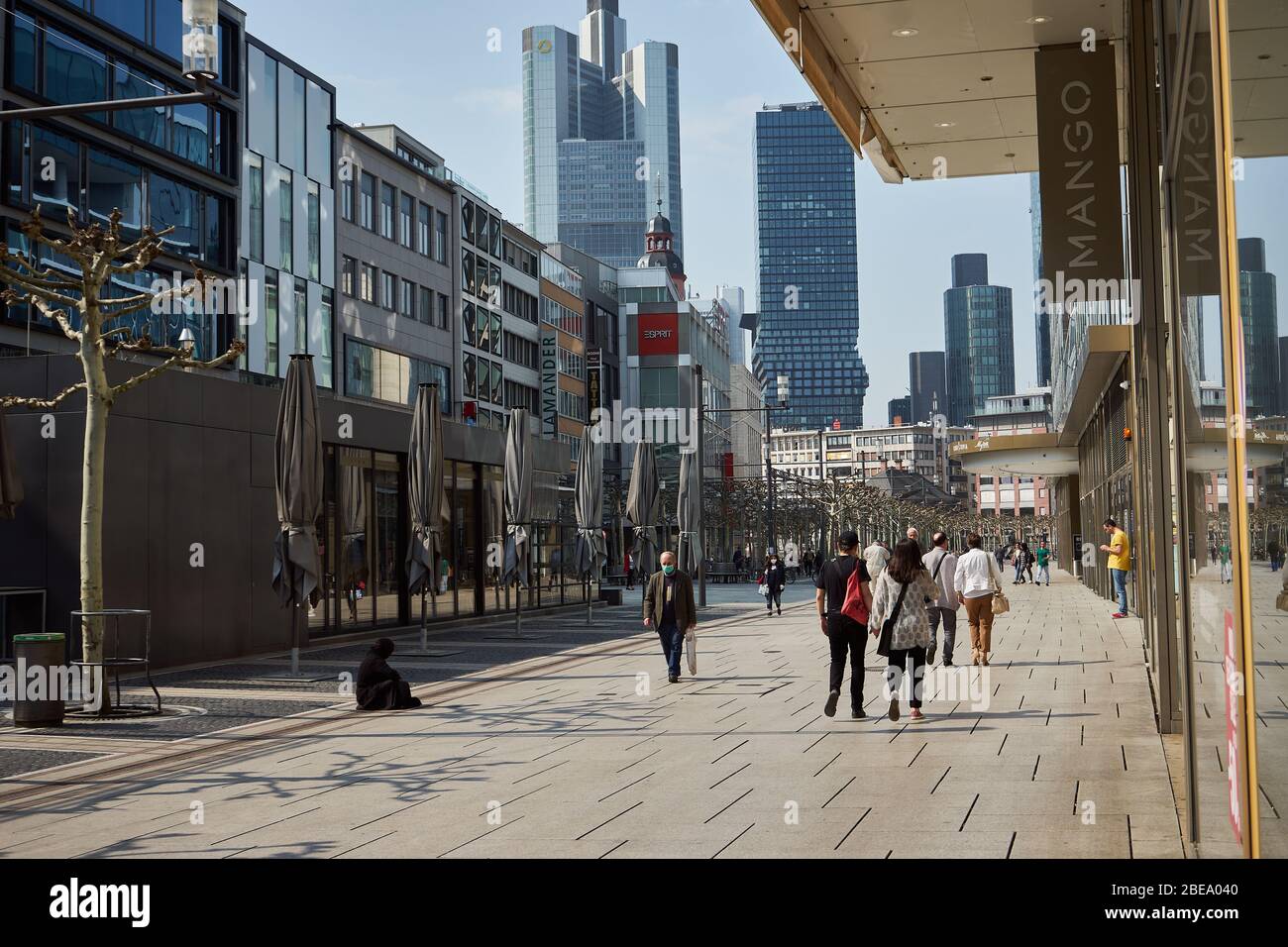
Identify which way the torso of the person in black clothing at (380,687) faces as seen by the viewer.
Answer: to the viewer's right

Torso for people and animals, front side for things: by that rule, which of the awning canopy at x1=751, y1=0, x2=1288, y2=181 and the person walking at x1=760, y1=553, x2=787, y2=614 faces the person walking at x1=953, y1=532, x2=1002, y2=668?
the person walking at x1=760, y1=553, x2=787, y2=614

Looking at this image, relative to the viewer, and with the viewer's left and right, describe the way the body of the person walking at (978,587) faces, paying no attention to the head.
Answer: facing away from the viewer

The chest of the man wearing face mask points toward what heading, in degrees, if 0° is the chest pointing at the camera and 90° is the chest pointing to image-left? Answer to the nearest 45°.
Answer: approximately 0°

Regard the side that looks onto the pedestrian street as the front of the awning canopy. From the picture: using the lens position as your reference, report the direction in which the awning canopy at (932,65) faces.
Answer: facing to the left of the viewer

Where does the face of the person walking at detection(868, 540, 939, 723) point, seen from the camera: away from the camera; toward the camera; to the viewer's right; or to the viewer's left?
away from the camera

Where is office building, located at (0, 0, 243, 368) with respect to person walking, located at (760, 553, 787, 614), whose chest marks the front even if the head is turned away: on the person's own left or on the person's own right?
on the person's own right

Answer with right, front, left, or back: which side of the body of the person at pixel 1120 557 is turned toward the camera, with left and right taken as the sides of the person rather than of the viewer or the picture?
left

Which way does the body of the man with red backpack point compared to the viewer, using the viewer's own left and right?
facing away from the viewer

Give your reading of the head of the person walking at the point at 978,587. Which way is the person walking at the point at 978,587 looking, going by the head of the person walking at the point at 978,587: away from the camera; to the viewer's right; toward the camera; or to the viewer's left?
away from the camera

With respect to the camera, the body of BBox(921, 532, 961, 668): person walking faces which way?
away from the camera

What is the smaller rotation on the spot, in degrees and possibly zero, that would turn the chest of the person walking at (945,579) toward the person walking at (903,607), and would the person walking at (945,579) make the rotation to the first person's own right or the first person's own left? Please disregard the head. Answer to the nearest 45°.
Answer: approximately 180°

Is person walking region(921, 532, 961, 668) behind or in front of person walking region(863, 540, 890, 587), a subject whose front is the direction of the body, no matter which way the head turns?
behind
